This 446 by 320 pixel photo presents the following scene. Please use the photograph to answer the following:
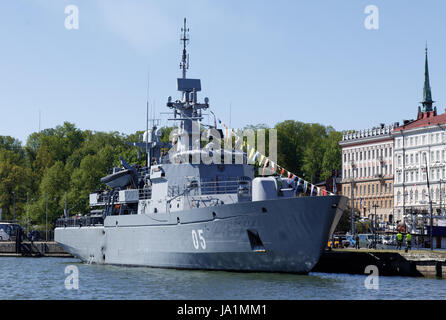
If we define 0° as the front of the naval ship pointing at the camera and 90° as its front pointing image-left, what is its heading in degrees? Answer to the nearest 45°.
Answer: approximately 315°

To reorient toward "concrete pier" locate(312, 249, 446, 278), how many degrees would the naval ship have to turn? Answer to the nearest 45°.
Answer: approximately 45° to its left
